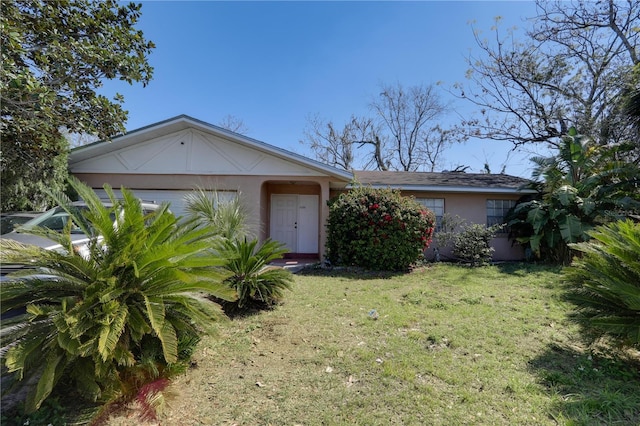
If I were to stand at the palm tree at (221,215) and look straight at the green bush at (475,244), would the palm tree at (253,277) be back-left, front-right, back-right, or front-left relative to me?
front-right

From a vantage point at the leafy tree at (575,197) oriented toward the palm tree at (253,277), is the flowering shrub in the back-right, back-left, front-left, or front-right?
front-right

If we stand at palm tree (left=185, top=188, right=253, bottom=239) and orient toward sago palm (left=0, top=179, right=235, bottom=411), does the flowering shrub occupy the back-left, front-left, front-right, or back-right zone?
back-left

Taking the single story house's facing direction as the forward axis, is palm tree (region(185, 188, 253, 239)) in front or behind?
in front

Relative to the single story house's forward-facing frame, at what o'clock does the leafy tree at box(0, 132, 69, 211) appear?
The leafy tree is roughly at 2 o'clock from the single story house.

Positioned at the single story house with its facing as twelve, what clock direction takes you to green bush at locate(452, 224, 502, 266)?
The green bush is roughly at 9 o'clock from the single story house.

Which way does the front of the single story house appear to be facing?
toward the camera

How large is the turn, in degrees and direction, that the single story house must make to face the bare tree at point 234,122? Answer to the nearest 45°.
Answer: approximately 180°

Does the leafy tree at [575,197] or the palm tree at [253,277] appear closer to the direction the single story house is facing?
the palm tree

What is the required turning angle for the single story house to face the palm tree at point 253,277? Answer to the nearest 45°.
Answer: approximately 45° to its left

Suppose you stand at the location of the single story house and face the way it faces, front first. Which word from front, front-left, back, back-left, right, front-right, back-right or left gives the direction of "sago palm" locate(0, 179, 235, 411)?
front

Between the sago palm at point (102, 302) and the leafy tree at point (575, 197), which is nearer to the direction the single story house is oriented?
the sago palm

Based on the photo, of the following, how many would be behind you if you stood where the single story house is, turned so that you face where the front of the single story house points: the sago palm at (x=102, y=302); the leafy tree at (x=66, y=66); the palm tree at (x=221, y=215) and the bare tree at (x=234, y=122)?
1

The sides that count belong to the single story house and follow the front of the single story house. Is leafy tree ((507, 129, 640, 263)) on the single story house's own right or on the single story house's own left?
on the single story house's own left

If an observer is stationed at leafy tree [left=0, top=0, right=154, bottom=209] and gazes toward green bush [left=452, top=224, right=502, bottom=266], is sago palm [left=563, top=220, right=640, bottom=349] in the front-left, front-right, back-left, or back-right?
front-right

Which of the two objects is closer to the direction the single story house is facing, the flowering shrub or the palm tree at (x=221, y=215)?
the palm tree

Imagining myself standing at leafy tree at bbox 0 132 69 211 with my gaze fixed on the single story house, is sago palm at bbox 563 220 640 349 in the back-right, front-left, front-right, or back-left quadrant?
front-right
